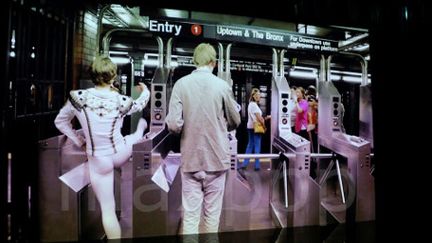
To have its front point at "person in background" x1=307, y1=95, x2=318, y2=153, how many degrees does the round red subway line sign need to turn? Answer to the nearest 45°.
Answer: approximately 135° to its left

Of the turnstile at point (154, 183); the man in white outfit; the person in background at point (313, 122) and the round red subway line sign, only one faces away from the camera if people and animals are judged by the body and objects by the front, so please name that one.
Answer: the man in white outfit

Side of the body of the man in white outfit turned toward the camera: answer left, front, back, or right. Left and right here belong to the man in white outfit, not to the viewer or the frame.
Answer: back

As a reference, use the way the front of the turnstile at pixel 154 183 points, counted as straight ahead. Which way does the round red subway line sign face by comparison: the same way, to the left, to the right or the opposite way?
the same way

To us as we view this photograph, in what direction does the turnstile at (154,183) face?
facing the viewer

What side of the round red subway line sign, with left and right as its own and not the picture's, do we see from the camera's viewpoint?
front
